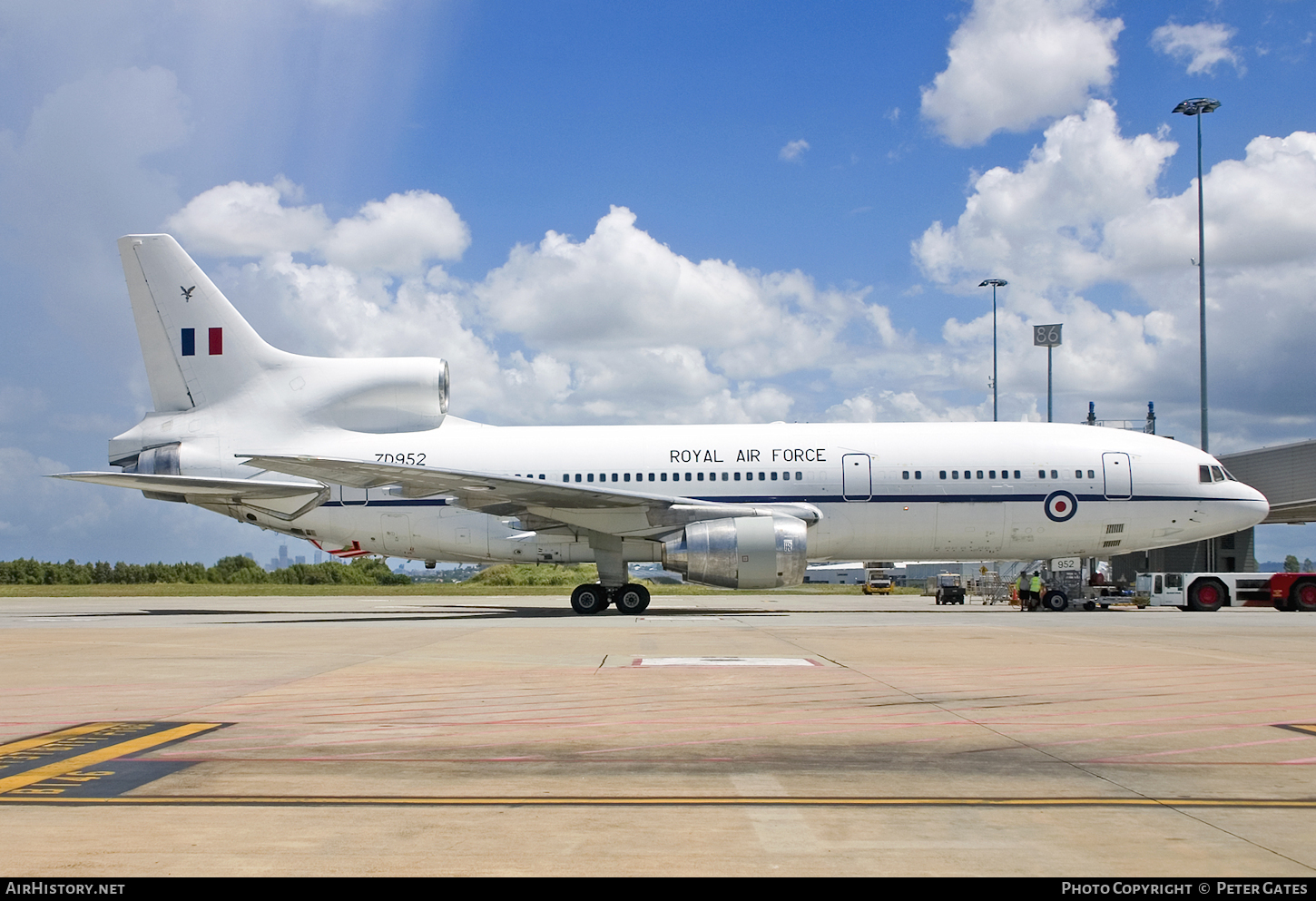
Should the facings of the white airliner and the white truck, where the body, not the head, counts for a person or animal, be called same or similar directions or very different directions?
very different directions

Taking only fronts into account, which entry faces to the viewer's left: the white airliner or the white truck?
the white truck

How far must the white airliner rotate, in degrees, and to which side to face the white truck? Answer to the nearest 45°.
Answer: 0° — it already faces it

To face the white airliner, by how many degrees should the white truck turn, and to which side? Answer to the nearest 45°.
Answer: approximately 45° to its left

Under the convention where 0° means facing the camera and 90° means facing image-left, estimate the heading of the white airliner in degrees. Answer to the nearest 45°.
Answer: approximately 270°

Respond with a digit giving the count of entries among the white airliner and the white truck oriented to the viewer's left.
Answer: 1

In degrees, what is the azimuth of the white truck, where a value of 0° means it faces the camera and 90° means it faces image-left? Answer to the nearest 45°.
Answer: approximately 90°
